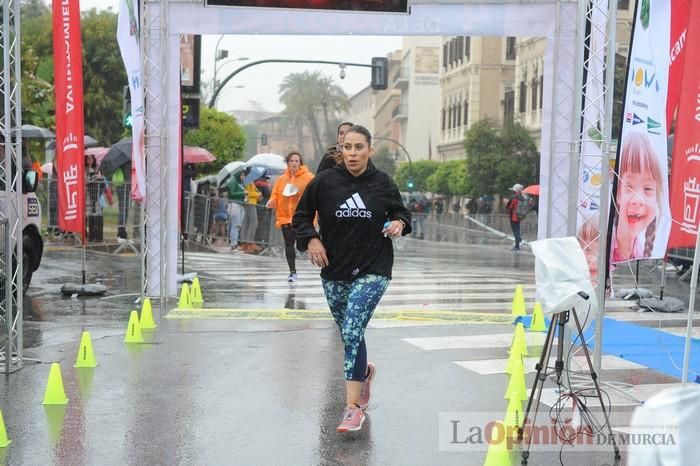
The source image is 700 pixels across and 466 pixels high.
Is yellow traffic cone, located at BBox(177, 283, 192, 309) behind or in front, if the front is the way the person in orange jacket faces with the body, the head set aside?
in front

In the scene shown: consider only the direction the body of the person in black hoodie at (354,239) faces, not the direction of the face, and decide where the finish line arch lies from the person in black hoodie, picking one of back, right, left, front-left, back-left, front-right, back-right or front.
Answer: back

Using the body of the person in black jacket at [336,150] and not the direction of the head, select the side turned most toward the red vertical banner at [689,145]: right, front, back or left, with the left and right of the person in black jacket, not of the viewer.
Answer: left

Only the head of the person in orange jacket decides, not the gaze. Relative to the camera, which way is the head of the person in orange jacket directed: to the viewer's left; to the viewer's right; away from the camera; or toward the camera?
toward the camera

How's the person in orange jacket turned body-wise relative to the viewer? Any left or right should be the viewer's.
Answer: facing the viewer

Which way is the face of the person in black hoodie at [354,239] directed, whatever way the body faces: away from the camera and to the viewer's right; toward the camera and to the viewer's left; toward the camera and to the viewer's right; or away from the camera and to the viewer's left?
toward the camera and to the viewer's left

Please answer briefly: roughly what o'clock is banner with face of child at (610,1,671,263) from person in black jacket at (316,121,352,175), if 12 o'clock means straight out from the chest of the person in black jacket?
The banner with face of child is roughly at 9 o'clock from the person in black jacket.

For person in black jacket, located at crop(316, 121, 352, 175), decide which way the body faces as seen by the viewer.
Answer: toward the camera

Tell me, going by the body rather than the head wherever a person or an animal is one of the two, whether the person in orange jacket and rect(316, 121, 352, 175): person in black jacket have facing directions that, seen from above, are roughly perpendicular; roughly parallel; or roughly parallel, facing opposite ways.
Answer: roughly parallel

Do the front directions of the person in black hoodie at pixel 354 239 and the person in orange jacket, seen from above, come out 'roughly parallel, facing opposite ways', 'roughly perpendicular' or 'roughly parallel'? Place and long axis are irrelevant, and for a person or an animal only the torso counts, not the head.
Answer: roughly parallel

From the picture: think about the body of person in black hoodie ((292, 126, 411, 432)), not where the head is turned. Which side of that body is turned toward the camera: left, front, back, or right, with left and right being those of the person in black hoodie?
front

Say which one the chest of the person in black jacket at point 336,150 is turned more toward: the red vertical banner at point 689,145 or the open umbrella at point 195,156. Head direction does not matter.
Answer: the red vertical banner

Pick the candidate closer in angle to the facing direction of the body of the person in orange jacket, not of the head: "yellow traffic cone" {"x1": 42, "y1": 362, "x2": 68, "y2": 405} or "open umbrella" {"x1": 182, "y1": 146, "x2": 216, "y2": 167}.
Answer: the yellow traffic cone

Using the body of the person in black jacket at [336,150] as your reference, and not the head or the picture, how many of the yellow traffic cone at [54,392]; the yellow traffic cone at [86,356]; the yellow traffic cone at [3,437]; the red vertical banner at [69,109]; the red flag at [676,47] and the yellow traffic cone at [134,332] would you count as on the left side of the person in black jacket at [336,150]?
1

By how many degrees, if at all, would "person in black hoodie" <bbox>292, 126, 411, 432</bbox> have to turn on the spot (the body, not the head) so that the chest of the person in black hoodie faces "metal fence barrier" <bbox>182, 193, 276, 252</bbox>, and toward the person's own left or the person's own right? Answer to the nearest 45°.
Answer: approximately 180°
